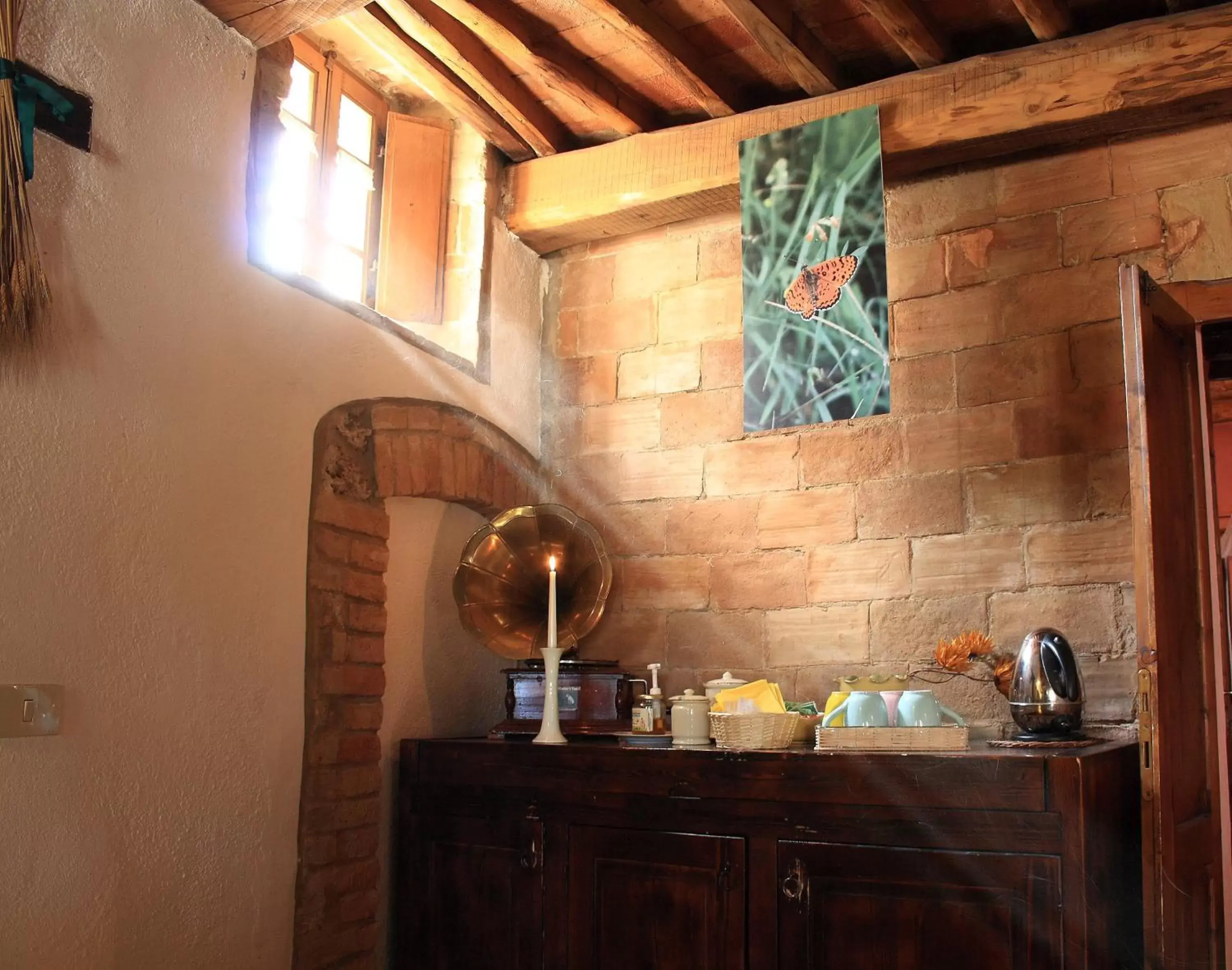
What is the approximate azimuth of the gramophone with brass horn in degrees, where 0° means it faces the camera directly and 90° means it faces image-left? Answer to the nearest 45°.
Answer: approximately 0°

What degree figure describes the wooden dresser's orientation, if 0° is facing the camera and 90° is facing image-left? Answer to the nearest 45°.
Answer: approximately 45°

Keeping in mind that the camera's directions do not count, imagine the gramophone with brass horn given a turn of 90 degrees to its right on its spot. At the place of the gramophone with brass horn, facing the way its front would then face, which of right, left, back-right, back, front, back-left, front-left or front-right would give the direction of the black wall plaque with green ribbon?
front-left

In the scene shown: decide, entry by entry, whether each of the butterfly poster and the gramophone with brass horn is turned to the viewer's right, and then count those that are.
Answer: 0

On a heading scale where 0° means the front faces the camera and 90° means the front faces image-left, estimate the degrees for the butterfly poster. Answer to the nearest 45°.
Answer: approximately 45°

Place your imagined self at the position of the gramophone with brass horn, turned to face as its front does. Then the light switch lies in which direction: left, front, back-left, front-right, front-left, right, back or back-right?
front-right

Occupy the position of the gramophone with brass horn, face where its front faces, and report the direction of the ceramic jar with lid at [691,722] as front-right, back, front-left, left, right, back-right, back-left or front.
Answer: front-left

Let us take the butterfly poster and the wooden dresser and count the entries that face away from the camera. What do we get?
0

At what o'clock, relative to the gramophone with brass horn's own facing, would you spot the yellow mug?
The yellow mug is roughly at 10 o'clock from the gramophone with brass horn.

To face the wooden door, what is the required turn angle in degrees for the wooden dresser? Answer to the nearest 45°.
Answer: approximately 135° to its left
